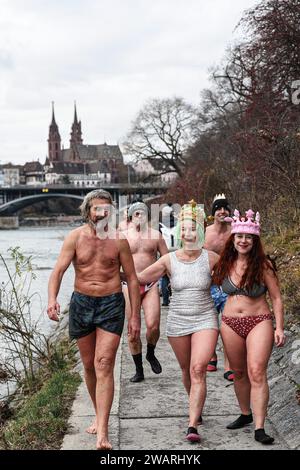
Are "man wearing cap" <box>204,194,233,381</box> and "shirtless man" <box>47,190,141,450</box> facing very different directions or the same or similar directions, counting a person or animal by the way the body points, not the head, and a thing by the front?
same or similar directions

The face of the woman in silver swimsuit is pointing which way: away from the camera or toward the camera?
toward the camera

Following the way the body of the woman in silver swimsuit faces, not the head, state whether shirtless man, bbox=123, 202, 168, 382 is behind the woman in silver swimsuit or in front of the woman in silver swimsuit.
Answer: behind

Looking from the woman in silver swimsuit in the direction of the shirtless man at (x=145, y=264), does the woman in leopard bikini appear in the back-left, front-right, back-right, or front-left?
back-right

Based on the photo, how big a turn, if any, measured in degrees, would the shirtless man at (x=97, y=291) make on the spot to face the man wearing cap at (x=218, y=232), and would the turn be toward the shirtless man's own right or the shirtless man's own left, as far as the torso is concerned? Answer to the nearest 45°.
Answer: approximately 135° to the shirtless man's own left

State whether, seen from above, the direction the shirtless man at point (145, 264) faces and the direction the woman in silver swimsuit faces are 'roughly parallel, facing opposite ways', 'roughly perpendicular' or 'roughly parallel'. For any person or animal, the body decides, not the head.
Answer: roughly parallel

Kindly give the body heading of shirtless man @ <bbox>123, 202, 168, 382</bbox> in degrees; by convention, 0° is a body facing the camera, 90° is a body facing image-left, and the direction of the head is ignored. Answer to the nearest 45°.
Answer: approximately 0°

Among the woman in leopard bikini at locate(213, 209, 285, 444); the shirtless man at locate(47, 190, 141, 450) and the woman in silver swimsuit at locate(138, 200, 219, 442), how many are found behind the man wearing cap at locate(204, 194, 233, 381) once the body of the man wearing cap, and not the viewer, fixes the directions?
0

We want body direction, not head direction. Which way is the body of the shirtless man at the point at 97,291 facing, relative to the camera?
toward the camera

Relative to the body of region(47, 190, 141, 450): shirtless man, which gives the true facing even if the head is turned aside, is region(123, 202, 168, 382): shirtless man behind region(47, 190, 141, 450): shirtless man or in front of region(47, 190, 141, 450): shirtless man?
behind

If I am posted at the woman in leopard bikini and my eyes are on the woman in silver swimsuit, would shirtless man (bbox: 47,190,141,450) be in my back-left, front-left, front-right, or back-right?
front-left

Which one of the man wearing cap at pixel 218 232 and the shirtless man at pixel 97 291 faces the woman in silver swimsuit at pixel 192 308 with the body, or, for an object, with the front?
the man wearing cap

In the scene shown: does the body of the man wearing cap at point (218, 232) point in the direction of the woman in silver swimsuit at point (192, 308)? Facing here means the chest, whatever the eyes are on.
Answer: yes

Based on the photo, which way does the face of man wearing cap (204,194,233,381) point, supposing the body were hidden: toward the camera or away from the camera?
toward the camera

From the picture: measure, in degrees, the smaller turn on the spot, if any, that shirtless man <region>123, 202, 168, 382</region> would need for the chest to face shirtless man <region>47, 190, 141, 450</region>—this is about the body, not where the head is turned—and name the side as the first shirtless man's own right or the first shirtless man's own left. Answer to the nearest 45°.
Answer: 0° — they already face them

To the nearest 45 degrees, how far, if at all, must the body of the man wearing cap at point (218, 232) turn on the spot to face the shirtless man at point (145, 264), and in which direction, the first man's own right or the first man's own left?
approximately 45° to the first man's own right
